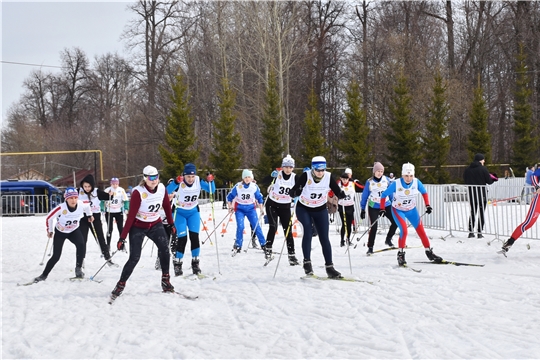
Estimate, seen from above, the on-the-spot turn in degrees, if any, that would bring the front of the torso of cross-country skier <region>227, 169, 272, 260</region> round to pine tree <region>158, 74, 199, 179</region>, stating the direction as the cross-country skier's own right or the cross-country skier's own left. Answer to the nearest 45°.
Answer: approximately 180°

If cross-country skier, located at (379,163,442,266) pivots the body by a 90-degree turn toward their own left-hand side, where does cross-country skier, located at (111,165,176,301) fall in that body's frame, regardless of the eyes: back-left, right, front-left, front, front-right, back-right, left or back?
back-right

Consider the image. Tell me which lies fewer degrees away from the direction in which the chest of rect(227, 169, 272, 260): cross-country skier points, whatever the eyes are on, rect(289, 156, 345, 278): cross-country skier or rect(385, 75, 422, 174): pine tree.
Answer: the cross-country skier

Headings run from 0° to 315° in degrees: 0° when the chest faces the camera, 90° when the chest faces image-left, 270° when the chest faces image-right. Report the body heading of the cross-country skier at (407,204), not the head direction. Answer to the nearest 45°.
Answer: approximately 0°

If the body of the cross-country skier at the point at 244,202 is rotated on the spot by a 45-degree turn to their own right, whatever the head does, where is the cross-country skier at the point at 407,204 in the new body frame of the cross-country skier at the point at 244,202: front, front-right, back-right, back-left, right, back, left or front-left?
left

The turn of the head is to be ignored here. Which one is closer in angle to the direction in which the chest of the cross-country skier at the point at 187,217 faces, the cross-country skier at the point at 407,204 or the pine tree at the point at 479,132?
the cross-country skier

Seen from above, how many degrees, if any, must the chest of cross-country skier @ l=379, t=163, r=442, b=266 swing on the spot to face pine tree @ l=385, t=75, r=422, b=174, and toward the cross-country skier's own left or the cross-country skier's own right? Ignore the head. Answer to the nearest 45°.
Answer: approximately 180°

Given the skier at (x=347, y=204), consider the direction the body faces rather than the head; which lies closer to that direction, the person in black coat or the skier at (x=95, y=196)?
the skier

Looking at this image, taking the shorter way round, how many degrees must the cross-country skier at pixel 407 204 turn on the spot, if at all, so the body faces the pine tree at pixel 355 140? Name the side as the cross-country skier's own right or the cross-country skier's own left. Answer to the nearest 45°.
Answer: approximately 180°

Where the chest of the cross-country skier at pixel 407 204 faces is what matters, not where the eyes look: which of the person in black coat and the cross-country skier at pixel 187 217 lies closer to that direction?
the cross-country skier

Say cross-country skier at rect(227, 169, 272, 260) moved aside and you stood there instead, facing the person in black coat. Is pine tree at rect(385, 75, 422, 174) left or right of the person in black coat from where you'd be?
left
